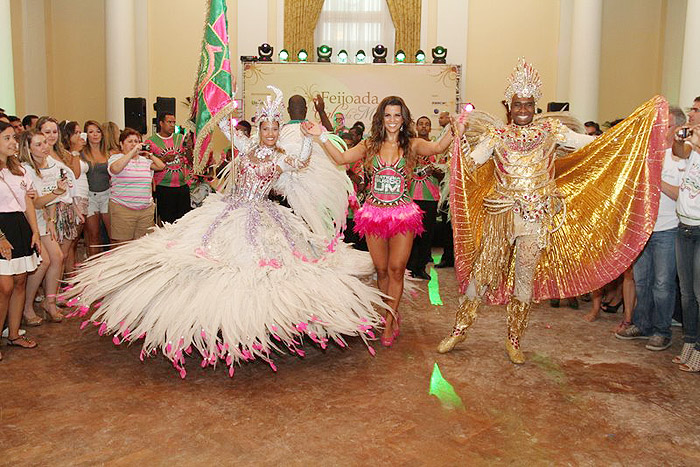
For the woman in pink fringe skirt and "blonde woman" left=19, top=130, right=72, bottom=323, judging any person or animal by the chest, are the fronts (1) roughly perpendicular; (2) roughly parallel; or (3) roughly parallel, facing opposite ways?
roughly perpendicular

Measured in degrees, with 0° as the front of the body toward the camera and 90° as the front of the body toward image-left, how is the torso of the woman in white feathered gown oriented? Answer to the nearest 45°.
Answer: approximately 0°

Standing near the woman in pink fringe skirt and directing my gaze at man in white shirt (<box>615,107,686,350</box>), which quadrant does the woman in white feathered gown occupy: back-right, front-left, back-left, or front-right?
back-right

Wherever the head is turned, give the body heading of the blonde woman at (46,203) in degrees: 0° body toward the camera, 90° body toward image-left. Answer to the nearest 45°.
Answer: approximately 315°

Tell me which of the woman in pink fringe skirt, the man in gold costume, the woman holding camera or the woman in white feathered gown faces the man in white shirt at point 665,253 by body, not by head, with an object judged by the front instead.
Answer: the woman holding camera

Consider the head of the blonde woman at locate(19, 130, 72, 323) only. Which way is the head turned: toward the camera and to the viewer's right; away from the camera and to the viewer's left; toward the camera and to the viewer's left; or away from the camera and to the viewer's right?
toward the camera and to the viewer's right

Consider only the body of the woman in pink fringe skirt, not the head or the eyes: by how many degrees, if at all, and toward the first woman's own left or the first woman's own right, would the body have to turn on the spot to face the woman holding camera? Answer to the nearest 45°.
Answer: approximately 135° to the first woman's own right

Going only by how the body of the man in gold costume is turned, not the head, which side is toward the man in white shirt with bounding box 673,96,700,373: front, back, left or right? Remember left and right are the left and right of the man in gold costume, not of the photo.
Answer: left

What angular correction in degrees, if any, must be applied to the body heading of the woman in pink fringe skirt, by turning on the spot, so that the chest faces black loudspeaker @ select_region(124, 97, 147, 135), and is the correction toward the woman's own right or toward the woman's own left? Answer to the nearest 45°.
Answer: approximately 135° to the woman's own right

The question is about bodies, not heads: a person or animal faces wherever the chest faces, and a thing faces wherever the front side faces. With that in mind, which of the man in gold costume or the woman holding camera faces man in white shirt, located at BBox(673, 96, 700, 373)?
the woman holding camera

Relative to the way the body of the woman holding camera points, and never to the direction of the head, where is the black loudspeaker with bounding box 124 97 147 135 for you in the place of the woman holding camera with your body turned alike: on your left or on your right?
on your left

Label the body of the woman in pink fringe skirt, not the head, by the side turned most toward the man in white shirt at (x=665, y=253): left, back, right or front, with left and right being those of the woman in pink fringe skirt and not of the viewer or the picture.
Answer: left
